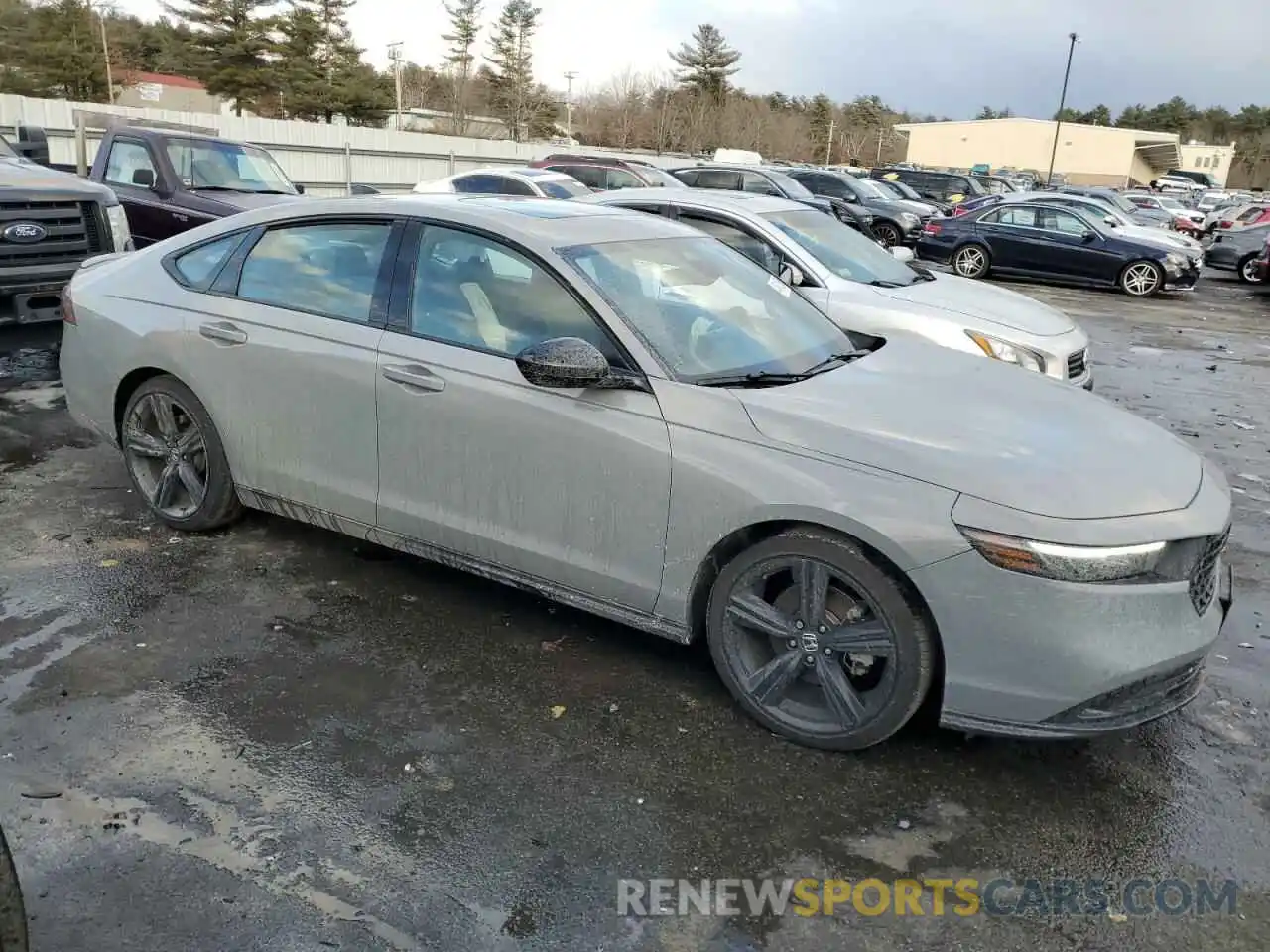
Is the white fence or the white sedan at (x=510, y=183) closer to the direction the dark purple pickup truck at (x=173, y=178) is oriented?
the white sedan

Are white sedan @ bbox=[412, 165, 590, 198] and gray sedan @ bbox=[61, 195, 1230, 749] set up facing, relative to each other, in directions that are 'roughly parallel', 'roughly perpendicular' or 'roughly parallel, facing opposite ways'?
roughly parallel

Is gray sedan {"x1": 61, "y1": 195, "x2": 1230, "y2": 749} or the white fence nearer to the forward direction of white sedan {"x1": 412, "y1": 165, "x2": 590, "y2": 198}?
the gray sedan

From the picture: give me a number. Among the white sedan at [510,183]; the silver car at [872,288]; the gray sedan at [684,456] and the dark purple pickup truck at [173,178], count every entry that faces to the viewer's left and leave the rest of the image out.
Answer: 0

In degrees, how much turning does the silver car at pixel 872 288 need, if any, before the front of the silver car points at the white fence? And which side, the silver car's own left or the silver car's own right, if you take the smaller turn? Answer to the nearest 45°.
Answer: approximately 180°

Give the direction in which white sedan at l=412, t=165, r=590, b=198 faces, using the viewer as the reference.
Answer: facing the viewer and to the right of the viewer

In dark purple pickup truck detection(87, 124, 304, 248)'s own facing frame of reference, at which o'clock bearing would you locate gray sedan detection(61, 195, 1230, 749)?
The gray sedan is roughly at 1 o'clock from the dark purple pickup truck.

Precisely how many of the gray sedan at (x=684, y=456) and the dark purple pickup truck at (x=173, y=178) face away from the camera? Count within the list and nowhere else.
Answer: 0

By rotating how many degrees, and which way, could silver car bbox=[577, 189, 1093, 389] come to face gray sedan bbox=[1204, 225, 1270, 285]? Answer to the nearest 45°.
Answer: approximately 90° to its left

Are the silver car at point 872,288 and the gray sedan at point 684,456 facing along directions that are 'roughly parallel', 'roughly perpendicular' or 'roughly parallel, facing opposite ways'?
roughly parallel

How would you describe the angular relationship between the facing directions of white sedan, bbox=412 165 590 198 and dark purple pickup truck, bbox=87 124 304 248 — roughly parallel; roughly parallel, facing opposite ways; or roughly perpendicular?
roughly parallel

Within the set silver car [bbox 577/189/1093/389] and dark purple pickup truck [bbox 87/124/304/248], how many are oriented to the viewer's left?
0

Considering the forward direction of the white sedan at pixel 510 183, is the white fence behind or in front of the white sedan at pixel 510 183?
behind

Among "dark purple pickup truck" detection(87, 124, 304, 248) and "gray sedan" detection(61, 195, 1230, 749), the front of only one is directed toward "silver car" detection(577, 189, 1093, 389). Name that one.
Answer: the dark purple pickup truck

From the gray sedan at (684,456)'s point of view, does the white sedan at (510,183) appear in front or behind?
behind

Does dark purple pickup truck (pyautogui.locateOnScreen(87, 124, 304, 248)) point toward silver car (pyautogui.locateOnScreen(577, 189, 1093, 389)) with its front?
yes

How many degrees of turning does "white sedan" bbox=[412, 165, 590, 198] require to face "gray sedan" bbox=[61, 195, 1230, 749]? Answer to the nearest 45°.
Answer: approximately 45° to its right
